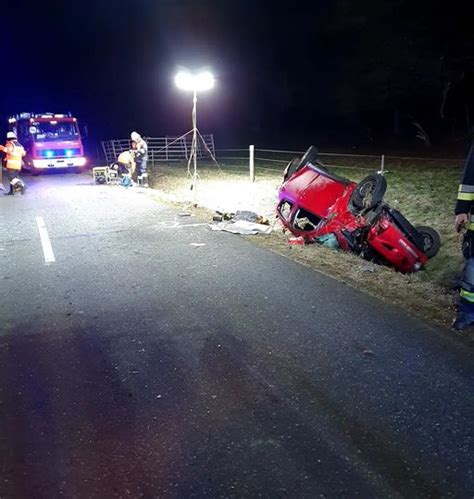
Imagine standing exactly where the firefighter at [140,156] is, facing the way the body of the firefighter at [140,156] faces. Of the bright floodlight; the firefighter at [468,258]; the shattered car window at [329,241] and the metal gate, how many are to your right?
1

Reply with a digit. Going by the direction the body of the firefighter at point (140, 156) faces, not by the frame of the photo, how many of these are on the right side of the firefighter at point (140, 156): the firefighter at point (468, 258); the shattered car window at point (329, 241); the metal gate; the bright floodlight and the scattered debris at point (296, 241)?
1

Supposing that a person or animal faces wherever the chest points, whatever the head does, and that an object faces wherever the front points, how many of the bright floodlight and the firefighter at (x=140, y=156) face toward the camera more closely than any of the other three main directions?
1

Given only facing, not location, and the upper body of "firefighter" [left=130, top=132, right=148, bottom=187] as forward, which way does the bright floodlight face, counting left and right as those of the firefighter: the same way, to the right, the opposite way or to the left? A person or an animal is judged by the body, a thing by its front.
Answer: to the left

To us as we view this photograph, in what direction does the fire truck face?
facing the viewer

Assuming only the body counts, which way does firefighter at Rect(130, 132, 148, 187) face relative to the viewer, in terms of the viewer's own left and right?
facing to the left of the viewer

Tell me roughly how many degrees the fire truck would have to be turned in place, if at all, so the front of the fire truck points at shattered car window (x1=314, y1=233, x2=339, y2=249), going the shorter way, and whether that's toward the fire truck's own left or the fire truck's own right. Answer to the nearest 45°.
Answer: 0° — it already faces it

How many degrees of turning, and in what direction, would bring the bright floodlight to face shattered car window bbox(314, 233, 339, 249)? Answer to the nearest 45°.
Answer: approximately 45° to its left

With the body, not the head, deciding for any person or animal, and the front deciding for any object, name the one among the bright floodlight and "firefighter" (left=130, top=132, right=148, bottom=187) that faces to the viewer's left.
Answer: the firefighter

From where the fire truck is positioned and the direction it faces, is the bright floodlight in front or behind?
in front

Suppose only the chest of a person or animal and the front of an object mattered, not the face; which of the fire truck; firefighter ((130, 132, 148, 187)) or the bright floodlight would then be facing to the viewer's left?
the firefighter

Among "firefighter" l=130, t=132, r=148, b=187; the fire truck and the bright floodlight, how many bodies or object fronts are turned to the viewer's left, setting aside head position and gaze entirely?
1

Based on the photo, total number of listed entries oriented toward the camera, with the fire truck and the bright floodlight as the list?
2
